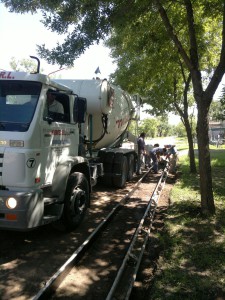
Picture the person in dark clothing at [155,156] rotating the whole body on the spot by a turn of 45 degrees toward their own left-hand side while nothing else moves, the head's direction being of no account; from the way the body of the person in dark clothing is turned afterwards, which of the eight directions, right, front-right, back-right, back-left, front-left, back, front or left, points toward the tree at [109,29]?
back-right

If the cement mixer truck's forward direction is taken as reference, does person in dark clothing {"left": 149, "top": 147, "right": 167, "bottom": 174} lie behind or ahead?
behind

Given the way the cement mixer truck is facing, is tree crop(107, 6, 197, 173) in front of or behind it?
behind

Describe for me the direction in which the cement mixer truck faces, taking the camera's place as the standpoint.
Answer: facing the viewer and to the left of the viewer
